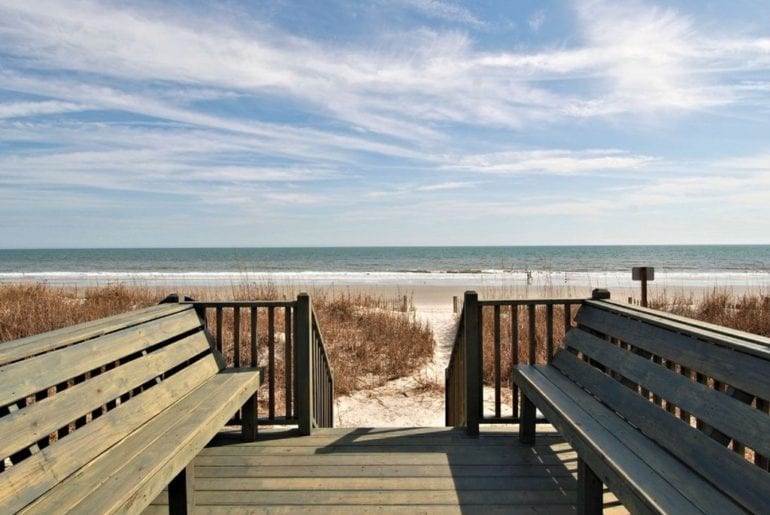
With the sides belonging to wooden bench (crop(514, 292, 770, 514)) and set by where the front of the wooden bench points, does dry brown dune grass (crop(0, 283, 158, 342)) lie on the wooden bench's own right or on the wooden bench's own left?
on the wooden bench's own right

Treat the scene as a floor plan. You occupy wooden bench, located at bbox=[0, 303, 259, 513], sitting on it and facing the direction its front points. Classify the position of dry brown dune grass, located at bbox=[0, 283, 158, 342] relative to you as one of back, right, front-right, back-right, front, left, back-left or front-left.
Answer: back-left

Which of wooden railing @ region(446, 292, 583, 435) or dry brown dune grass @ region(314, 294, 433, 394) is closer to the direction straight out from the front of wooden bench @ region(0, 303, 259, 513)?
the wooden railing

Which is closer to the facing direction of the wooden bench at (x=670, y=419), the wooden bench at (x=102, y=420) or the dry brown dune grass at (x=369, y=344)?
the wooden bench

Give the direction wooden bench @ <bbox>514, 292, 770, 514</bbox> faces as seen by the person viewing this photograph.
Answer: facing the viewer and to the left of the viewer

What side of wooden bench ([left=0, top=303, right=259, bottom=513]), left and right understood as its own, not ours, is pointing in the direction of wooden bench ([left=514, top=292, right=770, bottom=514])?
front

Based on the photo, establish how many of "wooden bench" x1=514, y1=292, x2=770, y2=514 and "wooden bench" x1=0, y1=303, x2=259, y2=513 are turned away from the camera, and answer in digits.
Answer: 0

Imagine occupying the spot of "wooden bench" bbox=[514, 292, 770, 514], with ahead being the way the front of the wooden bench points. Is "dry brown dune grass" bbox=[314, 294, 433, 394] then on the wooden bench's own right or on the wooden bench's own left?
on the wooden bench's own right

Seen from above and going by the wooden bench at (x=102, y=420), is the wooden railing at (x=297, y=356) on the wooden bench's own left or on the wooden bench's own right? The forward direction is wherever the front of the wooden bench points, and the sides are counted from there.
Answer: on the wooden bench's own left

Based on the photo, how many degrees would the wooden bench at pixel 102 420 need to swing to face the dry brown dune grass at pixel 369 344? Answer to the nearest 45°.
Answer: approximately 90° to its left

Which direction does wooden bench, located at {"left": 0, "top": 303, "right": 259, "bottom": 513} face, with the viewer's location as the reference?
facing the viewer and to the right of the viewer

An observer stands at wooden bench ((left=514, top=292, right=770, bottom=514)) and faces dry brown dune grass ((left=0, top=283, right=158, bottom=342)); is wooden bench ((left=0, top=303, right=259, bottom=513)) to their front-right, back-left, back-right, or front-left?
front-left
